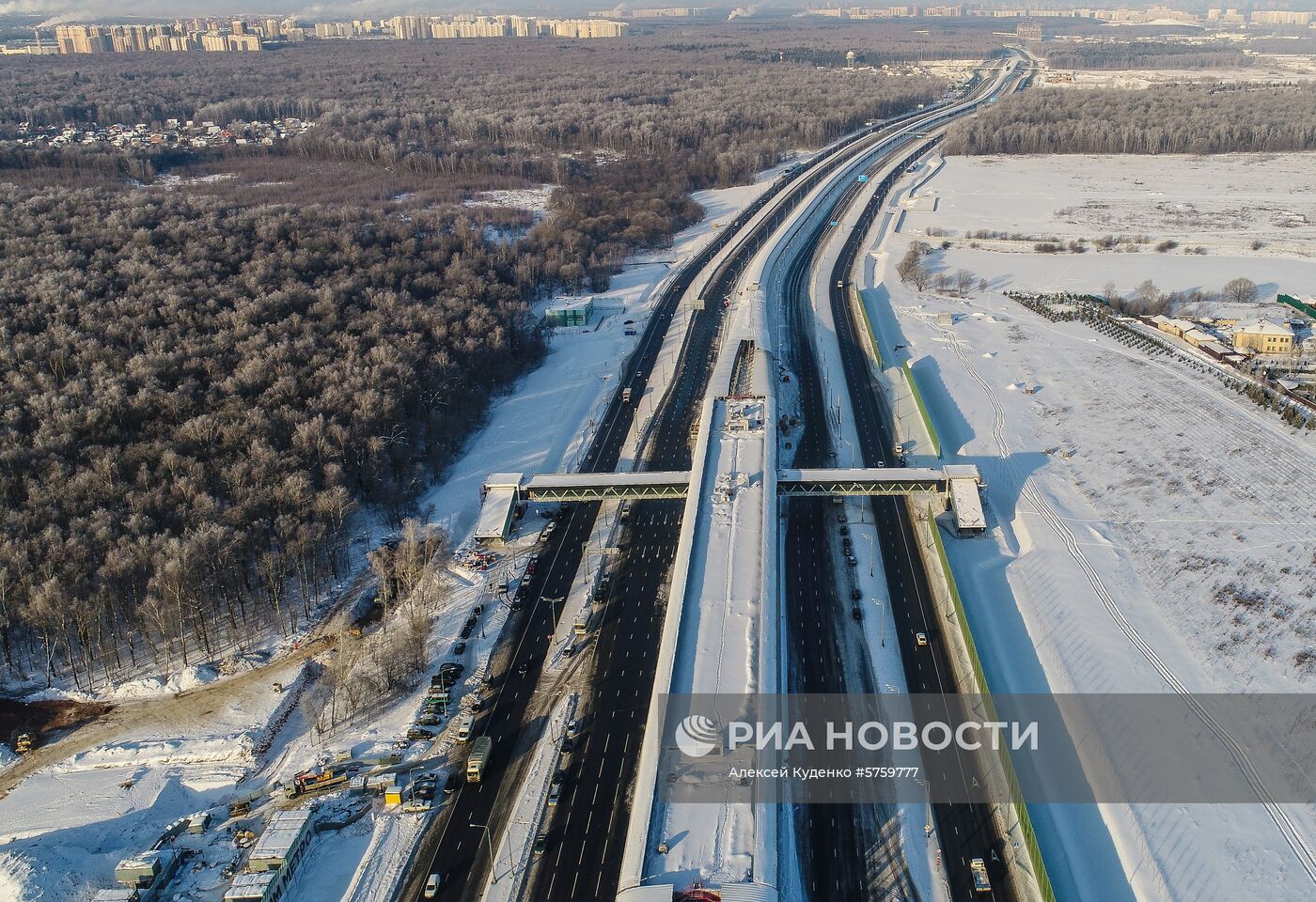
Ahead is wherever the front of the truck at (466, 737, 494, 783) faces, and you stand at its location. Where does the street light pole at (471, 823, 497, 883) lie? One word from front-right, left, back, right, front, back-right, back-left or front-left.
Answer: front

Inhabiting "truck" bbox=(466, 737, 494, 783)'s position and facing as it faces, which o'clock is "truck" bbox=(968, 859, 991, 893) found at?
"truck" bbox=(968, 859, 991, 893) is roughly at 10 o'clock from "truck" bbox=(466, 737, 494, 783).

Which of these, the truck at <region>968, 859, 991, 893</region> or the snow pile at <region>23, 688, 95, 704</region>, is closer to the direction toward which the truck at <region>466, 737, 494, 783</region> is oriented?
the truck

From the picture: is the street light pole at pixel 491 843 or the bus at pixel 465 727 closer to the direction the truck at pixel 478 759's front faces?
the street light pole

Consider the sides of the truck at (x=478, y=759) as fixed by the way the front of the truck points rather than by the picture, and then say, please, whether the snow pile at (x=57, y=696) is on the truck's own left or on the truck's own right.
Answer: on the truck's own right

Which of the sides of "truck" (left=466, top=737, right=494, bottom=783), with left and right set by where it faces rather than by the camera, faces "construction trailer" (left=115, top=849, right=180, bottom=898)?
right

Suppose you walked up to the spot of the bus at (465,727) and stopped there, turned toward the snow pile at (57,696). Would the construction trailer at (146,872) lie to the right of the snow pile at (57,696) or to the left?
left

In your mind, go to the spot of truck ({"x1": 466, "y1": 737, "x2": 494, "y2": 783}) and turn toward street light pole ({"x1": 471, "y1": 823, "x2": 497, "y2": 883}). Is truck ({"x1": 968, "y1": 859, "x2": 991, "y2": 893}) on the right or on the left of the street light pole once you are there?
left

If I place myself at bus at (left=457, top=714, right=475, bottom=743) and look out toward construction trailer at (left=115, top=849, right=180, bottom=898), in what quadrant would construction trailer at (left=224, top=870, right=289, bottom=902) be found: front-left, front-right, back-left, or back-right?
front-left

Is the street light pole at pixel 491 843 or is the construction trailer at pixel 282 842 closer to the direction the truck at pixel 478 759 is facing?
the street light pole

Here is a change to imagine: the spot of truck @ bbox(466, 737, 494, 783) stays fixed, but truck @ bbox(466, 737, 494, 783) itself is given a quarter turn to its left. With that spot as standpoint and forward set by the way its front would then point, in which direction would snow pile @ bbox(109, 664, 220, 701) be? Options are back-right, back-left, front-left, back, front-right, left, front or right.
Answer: back-left

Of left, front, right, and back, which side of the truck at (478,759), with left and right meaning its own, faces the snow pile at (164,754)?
right

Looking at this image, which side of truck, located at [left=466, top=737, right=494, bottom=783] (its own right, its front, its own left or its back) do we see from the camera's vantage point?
front

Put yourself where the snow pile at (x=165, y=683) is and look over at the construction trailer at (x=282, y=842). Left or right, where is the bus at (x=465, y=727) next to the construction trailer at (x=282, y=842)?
left

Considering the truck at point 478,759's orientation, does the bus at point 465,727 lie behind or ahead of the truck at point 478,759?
behind
